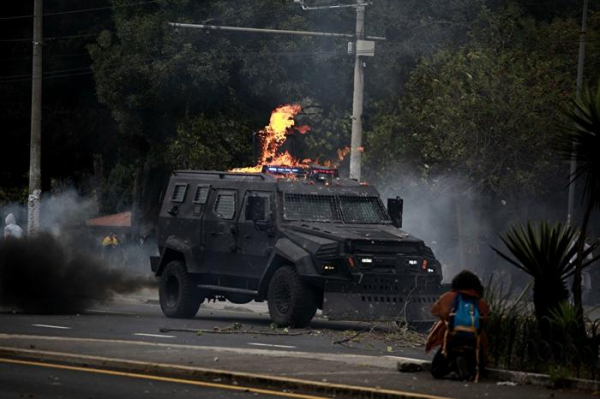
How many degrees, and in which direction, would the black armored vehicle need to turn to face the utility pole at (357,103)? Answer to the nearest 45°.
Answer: approximately 135° to its left

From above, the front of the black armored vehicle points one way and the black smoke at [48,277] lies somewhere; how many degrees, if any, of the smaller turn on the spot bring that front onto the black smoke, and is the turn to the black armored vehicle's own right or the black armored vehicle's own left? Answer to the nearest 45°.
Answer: approximately 180°

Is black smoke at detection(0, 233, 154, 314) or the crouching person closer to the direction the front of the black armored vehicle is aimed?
the crouching person

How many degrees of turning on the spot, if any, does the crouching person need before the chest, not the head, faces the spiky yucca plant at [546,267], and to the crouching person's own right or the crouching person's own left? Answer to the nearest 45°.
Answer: approximately 45° to the crouching person's own right

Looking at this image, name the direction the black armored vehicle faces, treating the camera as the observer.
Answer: facing the viewer and to the right of the viewer

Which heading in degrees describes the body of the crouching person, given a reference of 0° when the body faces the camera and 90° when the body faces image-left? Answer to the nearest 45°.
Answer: approximately 180°

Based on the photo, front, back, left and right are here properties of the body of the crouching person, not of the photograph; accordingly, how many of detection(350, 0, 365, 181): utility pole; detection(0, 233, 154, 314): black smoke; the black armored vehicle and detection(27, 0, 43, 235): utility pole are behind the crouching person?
0

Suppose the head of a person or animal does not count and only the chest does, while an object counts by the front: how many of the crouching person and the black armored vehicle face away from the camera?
1

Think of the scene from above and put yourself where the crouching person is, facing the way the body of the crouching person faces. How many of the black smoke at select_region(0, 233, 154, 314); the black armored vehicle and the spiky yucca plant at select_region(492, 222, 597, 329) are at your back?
0

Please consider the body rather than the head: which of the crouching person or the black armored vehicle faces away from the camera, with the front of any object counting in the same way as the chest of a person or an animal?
the crouching person

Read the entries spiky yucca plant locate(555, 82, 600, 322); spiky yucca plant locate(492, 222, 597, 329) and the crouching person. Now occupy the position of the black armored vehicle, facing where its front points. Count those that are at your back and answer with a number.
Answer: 0

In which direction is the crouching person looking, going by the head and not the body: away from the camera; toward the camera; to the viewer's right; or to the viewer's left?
away from the camera

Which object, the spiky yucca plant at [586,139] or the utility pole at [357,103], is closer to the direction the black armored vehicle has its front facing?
the spiky yucca plant

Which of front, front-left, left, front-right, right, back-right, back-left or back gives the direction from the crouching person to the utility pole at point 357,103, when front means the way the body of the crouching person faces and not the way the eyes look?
front

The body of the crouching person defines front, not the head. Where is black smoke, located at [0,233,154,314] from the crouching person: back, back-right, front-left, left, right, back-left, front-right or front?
front-left
